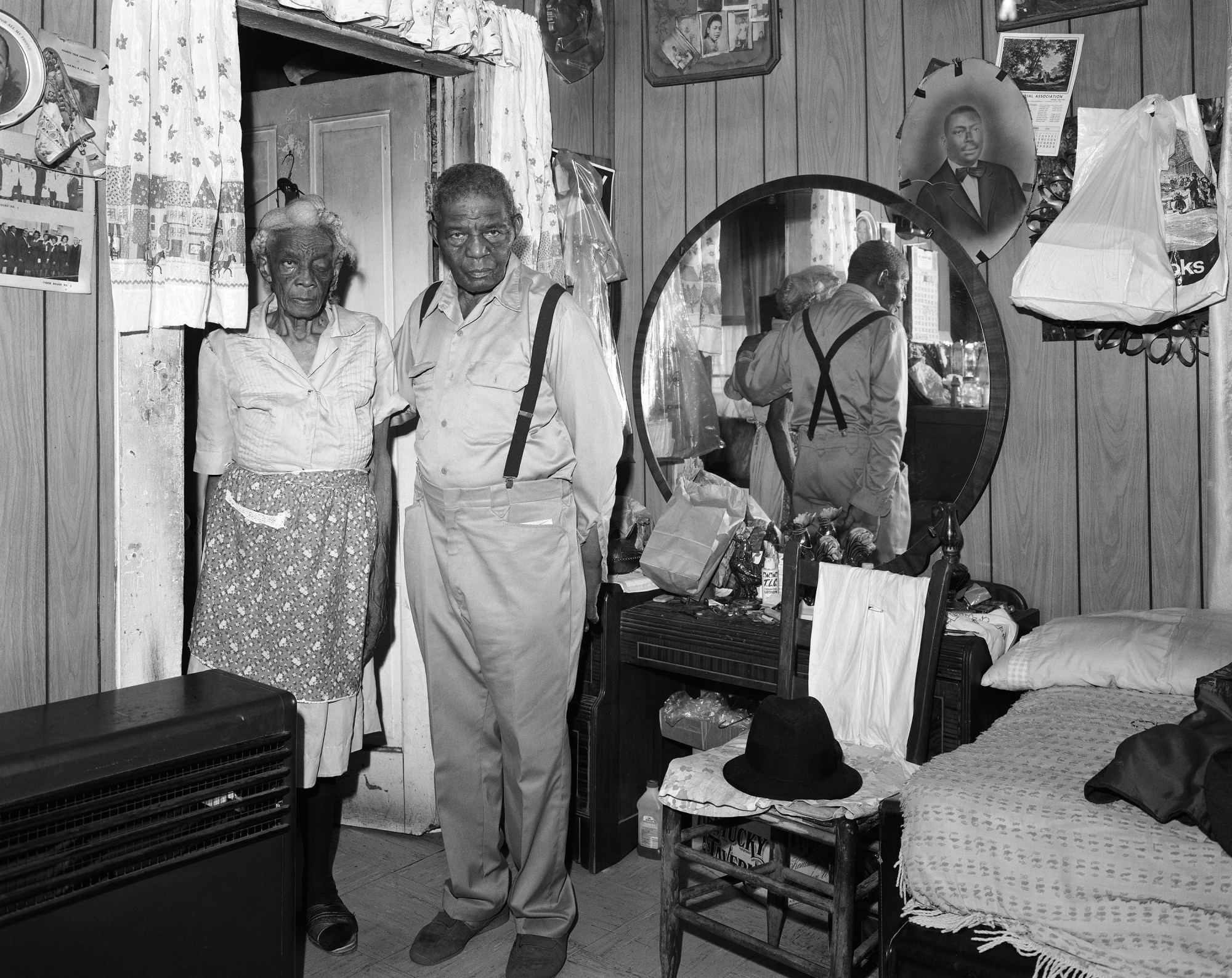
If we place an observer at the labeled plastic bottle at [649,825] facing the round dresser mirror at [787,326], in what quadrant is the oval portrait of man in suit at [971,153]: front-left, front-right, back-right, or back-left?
front-right

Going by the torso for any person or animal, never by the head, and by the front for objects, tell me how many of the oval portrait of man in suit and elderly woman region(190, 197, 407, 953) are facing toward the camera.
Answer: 2

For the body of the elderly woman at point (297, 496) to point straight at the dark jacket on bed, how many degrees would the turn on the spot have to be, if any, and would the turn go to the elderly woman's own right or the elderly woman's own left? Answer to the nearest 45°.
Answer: approximately 45° to the elderly woman's own left

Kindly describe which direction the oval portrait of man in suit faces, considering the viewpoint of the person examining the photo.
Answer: facing the viewer

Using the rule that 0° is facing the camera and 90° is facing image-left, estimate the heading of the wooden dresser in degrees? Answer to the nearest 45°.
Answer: approximately 45°

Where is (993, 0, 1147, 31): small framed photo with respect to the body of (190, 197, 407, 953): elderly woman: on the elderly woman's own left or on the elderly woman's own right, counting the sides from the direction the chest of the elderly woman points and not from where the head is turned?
on the elderly woman's own left

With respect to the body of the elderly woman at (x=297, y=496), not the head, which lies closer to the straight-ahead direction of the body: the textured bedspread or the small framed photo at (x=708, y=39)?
the textured bedspread

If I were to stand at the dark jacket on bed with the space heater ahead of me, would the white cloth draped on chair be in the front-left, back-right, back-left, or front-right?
front-right
